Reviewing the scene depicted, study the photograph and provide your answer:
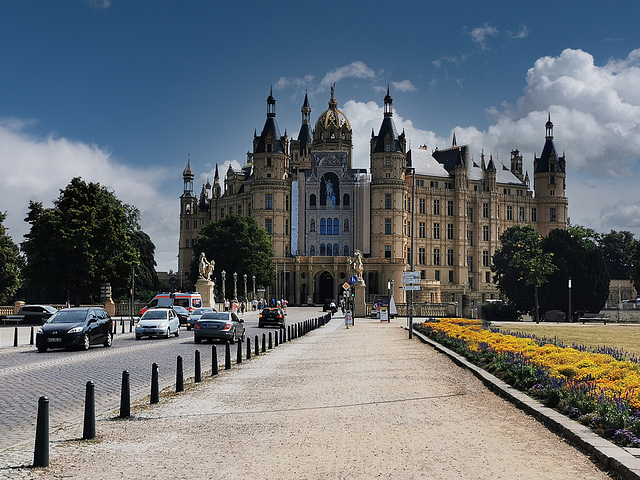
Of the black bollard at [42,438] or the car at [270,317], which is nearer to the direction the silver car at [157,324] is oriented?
the black bollard

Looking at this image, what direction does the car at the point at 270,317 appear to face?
away from the camera

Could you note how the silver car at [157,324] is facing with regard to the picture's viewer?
facing the viewer and to the left of the viewer

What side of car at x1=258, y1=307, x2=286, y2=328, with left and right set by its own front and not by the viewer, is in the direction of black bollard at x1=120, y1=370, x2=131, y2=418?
back

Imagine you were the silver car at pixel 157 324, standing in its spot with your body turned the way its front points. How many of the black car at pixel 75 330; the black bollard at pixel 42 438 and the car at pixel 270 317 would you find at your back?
1

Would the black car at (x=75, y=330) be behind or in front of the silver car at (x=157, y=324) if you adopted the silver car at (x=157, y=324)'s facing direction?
in front

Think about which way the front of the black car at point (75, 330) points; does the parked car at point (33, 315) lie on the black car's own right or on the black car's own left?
on the black car's own right

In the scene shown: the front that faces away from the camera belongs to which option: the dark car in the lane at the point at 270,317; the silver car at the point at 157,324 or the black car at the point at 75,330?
the dark car in the lane

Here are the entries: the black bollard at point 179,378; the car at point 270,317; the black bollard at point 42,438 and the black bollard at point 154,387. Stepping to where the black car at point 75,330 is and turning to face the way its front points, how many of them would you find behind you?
1

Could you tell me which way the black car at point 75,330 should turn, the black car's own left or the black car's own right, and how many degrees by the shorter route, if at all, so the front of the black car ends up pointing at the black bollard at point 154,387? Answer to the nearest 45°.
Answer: approximately 45° to the black car's own left

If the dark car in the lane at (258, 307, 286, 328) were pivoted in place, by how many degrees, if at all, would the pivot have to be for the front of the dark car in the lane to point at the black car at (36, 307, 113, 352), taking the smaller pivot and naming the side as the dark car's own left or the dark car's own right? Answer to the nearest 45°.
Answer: approximately 180°

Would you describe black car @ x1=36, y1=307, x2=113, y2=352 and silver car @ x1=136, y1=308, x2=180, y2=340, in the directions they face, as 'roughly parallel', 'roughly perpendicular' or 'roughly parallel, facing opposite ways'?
roughly parallel

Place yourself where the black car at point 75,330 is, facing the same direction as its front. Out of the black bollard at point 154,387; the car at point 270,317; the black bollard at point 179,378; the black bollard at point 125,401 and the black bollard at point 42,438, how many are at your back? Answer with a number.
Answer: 1

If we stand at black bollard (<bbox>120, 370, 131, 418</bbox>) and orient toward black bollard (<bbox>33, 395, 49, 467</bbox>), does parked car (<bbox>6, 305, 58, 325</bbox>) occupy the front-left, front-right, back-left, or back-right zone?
back-right

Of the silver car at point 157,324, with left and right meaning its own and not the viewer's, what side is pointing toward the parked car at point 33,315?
right

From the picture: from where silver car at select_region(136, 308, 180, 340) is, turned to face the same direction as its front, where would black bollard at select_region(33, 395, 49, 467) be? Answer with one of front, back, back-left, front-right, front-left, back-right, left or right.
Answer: front-left
